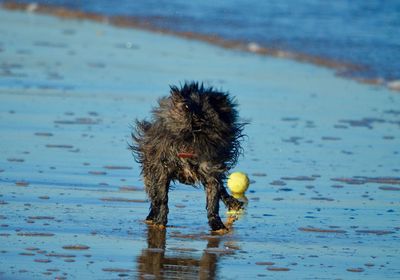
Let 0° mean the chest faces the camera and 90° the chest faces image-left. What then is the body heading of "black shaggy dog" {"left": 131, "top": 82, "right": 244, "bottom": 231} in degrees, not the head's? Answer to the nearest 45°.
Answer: approximately 0°
